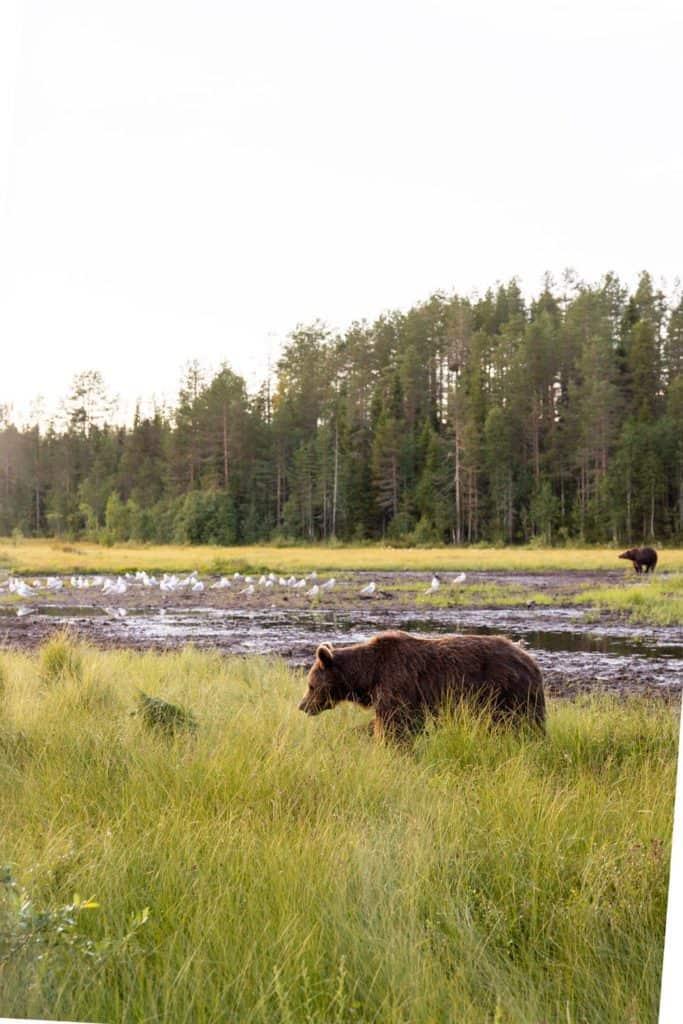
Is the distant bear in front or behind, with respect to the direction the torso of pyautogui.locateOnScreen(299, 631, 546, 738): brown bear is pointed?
behind

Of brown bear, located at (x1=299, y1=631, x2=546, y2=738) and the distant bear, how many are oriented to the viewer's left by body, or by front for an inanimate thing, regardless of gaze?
2

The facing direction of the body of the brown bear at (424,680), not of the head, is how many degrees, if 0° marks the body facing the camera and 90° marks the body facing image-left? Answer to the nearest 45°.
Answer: approximately 90°

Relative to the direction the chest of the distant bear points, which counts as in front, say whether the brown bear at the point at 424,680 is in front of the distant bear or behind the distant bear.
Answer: in front

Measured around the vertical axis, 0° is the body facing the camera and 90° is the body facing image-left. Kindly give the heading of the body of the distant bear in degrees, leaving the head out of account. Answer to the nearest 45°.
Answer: approximately 90°
